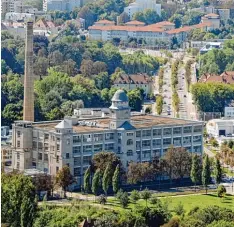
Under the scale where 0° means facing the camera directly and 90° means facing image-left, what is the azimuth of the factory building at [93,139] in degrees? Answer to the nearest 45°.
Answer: approximately 315°

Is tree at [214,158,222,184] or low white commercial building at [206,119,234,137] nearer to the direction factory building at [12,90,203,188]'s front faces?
the tree

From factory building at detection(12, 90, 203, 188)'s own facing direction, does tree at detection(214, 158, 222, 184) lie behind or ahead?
ahead

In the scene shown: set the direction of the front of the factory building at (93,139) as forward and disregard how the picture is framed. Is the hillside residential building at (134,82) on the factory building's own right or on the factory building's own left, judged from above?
on the factory building's own left

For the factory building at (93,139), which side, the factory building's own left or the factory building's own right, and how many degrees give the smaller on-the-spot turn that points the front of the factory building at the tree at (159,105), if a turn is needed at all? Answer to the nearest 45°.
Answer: approximately 135° to the factory building's own left

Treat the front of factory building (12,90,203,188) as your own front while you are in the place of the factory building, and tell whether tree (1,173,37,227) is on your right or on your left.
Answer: on your right

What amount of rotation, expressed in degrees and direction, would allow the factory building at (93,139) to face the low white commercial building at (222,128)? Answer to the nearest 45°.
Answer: approximately 90° to its left
